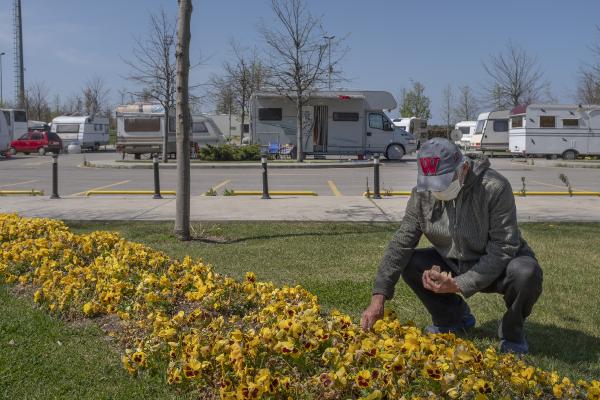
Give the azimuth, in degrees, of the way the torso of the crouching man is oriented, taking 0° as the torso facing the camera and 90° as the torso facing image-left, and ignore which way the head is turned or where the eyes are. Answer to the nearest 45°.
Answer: approximately 45°

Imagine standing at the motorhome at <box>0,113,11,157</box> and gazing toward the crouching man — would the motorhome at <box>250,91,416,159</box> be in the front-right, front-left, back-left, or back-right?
front-left

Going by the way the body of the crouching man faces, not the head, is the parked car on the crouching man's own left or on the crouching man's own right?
on the crouching man's own right

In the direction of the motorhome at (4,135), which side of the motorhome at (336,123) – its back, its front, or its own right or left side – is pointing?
back

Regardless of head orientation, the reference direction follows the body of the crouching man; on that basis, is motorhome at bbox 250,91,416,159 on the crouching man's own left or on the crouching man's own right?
on the crouching man's own right

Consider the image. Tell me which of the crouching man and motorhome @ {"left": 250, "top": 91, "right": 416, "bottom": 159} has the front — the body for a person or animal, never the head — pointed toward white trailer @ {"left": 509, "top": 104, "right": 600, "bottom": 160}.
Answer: the motorhome

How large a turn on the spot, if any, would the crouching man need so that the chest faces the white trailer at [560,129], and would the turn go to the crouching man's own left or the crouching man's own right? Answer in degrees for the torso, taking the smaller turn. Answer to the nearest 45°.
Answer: approximately 135° to the crouching man's own right

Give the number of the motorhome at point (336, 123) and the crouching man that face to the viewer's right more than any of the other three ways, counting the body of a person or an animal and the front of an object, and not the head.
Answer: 1

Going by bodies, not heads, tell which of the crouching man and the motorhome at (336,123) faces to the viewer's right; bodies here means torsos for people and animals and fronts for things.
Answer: the motorhome

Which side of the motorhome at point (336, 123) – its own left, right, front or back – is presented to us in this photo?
right

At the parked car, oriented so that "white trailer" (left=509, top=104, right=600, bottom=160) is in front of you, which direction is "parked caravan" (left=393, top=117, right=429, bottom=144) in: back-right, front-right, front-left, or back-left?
front-left

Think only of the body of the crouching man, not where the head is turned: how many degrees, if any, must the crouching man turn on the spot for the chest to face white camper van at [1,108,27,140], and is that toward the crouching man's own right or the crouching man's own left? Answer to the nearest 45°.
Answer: approximately 90° to the crouching man's own right

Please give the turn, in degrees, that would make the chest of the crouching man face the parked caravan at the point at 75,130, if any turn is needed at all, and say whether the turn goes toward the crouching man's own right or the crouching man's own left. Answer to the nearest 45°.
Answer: approximately 90° to the crouching man's own right

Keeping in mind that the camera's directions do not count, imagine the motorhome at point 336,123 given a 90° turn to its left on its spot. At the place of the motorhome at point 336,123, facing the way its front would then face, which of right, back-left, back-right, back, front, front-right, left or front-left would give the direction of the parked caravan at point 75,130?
front-left

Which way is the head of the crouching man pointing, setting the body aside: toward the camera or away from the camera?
toward the camera

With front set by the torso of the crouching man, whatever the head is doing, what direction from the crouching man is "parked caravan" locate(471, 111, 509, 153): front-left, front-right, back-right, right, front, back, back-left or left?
back-right
